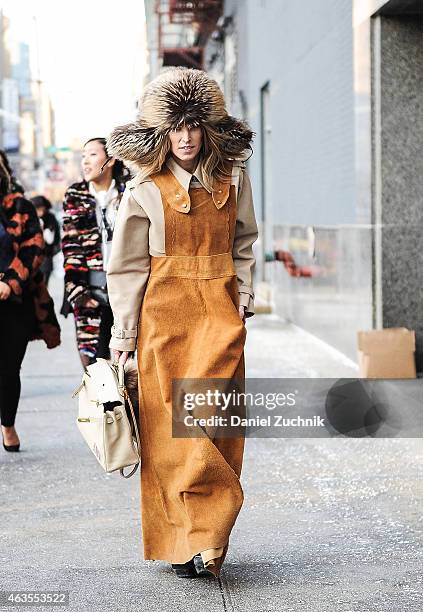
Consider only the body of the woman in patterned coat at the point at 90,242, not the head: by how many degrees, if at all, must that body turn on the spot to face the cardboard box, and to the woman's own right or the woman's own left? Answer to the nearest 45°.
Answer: approximately 135° to the woman's own left

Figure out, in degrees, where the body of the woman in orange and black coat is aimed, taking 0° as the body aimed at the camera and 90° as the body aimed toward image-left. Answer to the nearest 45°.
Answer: approximately 0°

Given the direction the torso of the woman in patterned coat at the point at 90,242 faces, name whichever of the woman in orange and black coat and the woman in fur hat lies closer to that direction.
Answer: the woman in fur hat

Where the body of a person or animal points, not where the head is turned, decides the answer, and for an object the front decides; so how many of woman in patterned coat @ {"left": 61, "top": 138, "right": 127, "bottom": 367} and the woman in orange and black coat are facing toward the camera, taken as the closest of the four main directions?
2

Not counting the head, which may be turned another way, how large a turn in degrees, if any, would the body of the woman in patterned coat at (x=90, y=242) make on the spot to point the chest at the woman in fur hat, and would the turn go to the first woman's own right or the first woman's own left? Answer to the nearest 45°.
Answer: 0° — they already face them

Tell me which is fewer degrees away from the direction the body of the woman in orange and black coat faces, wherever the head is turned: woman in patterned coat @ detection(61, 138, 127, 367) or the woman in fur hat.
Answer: the woman in fur hat

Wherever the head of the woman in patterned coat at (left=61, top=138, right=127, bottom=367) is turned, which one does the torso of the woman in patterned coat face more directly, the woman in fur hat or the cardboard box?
the woman in fur hat
